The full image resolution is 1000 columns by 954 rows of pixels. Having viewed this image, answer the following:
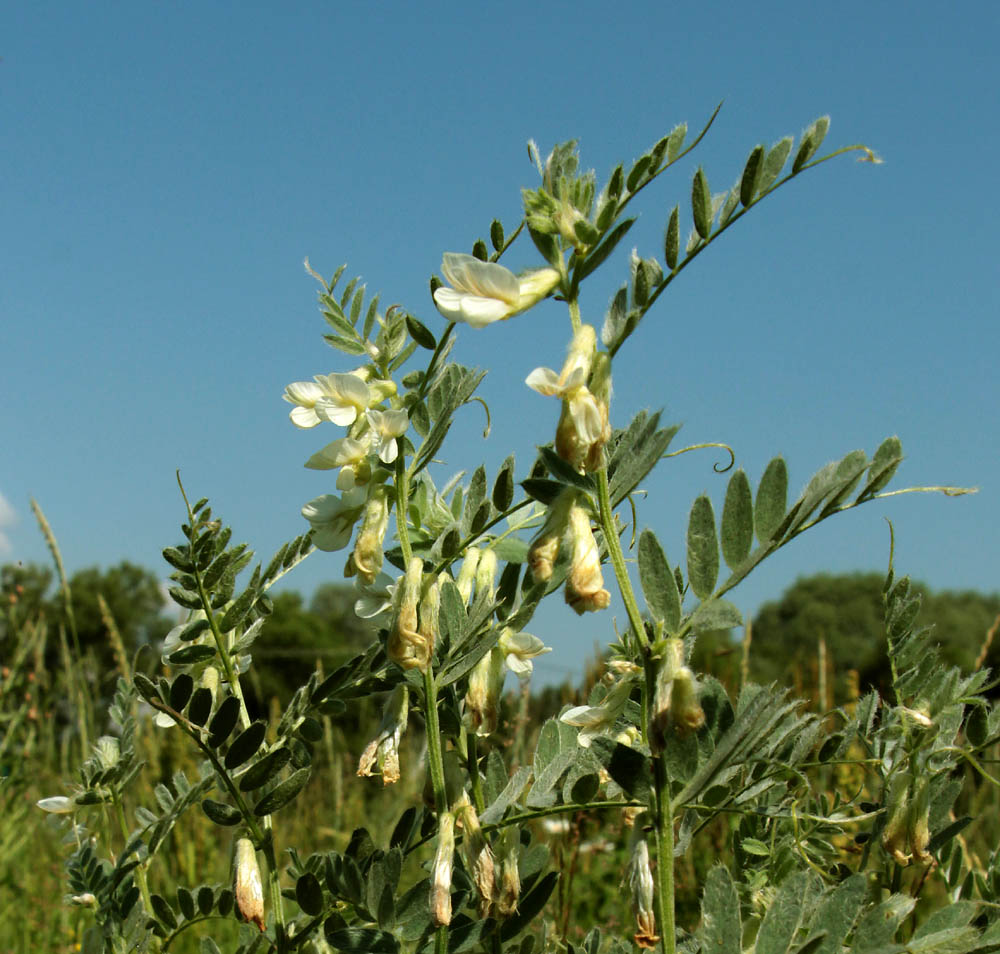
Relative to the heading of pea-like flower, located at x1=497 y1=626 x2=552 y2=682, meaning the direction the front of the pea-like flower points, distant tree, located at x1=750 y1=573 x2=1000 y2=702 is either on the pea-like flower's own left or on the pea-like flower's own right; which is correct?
on the pea-like flower's own left
